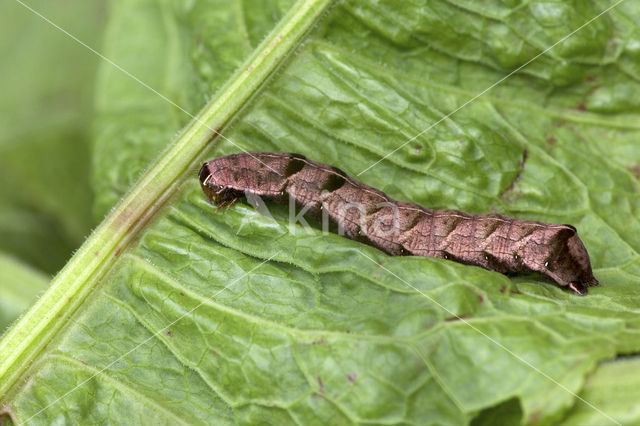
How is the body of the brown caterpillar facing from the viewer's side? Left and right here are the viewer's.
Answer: facing to the left of the viewer

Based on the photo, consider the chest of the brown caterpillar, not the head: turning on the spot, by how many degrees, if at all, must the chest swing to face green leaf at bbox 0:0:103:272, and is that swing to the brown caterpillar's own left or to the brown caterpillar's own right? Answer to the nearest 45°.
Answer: approximately 45° to the brown caterpillar's own right
